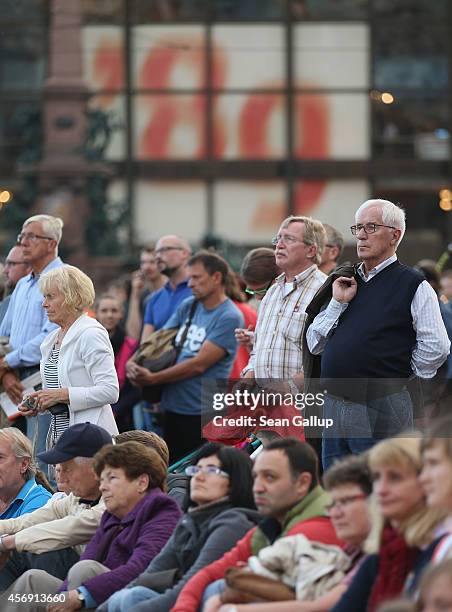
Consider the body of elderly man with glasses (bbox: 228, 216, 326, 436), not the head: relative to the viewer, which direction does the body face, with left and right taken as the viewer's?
facing the viewer and to the left of the viewer

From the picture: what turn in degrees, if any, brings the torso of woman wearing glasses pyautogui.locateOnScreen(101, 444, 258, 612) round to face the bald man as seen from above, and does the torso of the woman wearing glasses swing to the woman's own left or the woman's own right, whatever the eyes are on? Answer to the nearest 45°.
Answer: approximately 135° to the woman's own right

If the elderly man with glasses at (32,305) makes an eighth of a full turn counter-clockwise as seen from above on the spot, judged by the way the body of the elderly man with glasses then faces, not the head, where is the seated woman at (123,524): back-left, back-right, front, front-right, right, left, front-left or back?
front

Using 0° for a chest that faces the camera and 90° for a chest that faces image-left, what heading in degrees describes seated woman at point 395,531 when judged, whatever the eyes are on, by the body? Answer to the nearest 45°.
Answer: approximately 45°

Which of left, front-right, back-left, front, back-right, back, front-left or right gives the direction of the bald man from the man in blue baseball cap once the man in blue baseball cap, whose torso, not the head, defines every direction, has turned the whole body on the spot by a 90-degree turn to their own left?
back

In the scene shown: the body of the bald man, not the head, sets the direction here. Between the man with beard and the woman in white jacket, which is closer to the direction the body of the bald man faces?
the woman in white jacket

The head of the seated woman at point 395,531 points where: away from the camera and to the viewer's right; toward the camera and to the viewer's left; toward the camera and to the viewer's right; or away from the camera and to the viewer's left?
toward the camera and to the viewer's left

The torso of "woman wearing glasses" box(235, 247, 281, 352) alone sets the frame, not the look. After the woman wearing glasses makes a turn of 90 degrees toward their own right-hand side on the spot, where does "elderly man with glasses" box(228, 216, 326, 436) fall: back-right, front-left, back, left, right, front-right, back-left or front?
back-left

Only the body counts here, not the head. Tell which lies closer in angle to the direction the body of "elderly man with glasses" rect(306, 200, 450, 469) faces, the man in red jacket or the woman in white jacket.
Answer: the man in red jacket
